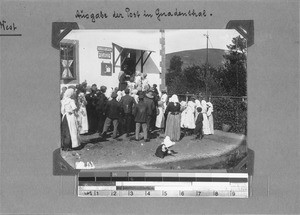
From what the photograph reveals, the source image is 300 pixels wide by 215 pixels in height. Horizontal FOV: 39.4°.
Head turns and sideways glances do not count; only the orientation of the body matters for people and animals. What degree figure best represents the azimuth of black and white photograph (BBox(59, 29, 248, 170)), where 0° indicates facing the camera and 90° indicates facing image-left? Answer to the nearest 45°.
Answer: approximately 0°
